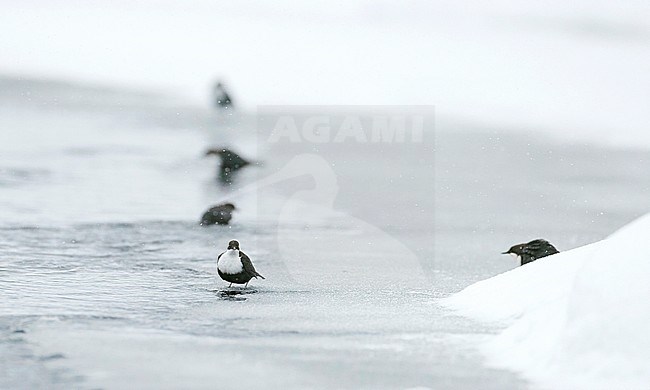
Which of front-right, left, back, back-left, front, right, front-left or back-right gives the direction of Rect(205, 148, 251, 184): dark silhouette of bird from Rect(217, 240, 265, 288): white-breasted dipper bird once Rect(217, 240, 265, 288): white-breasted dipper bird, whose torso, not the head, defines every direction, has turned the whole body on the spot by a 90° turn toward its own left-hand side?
back-left

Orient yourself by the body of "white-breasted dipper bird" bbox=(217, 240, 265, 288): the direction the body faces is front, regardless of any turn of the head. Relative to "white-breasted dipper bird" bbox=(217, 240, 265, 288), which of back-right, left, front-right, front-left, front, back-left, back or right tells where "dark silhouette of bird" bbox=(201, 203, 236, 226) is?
back-right

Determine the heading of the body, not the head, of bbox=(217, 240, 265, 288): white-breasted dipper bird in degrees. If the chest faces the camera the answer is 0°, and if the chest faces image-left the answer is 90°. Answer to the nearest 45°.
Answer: approximately 45°

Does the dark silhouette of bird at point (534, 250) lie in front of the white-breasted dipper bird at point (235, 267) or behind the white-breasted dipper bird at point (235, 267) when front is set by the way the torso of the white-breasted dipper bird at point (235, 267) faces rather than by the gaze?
behind
